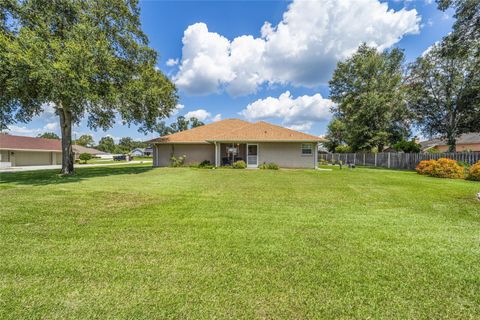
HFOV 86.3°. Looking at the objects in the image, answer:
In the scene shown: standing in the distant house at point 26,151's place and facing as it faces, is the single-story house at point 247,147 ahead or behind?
ahead

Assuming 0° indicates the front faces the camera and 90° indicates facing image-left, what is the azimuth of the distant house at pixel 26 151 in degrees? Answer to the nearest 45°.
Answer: approximately 315°

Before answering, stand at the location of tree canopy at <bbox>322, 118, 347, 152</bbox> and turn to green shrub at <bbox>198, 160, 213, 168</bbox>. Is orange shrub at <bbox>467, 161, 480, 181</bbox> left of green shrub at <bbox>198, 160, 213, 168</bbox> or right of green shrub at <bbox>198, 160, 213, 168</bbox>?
left

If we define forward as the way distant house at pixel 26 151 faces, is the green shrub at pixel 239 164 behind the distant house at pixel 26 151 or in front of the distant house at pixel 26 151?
in front
